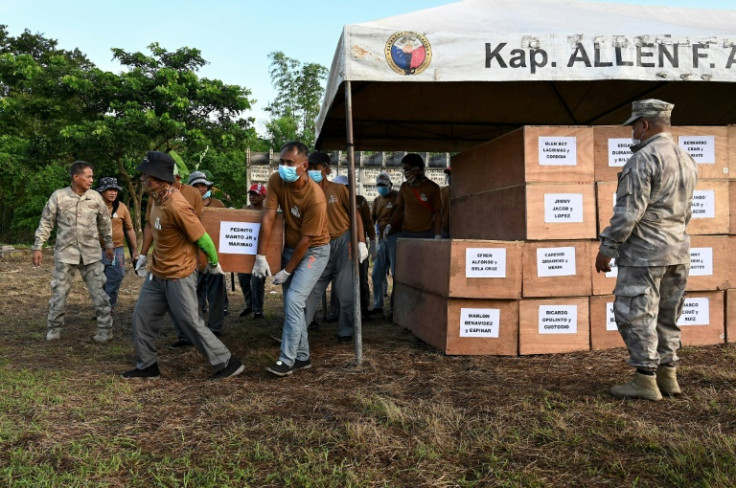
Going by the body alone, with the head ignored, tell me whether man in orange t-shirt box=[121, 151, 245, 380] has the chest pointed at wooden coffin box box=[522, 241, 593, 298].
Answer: no

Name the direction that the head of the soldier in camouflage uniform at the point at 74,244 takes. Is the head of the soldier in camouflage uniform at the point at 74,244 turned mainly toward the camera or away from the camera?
toward the camera

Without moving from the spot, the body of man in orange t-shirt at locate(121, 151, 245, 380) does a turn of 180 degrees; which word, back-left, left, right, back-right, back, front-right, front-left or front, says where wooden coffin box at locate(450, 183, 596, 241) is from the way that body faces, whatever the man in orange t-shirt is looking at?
front

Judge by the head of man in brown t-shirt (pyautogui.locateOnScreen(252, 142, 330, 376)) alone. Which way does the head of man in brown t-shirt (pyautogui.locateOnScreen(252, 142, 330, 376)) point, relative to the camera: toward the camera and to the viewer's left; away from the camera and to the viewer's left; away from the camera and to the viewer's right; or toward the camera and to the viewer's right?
toward the camera and to the viewer's left

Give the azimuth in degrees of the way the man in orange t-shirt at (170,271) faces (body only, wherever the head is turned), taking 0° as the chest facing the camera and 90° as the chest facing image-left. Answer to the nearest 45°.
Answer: approximately 90°

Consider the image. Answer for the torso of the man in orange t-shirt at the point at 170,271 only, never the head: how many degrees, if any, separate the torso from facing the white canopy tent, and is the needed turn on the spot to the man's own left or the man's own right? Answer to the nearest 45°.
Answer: approximately 180°

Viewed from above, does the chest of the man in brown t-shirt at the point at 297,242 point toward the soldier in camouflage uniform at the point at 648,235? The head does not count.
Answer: no

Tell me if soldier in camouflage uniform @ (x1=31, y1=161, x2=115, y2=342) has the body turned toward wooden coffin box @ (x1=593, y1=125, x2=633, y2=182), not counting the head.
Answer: no

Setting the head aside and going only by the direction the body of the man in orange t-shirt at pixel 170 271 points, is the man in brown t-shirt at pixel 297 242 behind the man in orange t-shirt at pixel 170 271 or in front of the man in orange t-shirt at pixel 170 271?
behind

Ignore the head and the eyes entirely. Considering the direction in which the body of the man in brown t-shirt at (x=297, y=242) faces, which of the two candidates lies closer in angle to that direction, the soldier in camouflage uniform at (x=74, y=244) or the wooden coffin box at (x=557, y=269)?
the soldier in camouflage uniform

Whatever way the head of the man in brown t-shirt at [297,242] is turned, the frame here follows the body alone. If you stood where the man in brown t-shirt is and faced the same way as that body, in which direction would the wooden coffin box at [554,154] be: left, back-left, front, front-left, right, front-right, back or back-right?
back-left

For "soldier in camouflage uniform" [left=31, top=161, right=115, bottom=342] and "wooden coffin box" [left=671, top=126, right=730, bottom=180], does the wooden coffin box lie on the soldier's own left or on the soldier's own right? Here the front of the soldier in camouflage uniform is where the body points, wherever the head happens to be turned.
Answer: on the soldier's own left

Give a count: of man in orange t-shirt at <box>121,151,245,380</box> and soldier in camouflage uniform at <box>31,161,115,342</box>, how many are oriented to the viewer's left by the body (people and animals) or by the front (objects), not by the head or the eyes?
1

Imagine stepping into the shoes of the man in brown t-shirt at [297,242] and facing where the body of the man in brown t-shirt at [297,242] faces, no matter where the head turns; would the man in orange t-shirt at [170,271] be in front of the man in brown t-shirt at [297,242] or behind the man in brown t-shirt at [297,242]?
in front

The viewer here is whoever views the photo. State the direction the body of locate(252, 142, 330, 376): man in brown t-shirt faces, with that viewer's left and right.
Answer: facing the viewer and to the left of the viewer

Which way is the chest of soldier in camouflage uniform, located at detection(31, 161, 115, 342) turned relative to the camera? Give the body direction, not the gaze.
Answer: toward the camera

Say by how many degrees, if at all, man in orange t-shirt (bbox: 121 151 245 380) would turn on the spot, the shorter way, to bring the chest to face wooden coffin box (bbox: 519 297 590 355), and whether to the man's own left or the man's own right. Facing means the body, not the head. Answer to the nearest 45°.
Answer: approximately 180°
